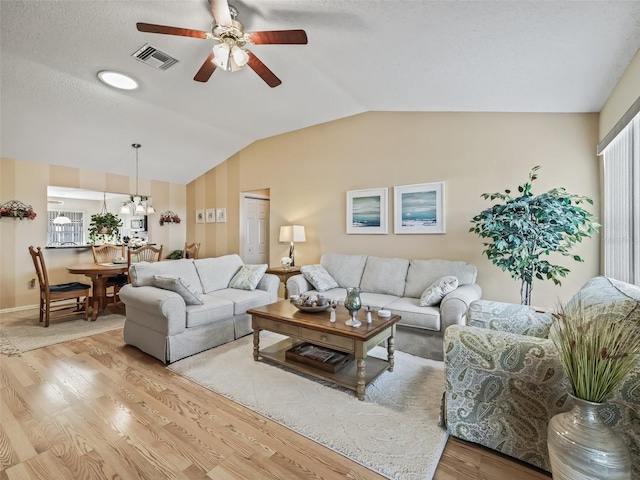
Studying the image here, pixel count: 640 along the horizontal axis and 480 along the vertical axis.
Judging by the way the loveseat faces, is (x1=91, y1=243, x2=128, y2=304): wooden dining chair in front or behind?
behind

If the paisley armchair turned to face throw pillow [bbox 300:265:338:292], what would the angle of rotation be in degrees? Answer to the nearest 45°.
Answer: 0° — it already faces it

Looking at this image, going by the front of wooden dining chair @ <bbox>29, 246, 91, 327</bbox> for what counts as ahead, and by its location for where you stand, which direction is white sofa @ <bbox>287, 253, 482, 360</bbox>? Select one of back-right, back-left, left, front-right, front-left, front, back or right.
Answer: front-right

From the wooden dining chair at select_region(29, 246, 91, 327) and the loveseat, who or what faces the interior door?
the wooden dining chair

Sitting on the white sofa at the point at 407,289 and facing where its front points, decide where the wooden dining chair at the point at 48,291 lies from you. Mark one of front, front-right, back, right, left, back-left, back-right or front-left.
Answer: front-right

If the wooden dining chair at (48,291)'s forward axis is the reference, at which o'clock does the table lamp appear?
The table lamp is roughly at 1 o'clock from the wooden dining chair.

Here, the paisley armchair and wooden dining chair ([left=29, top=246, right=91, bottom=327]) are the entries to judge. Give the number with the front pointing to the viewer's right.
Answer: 1

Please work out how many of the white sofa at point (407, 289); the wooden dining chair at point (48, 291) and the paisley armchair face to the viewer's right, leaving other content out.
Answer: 1

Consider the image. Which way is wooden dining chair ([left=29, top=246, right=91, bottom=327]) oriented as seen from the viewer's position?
to the viewer's right

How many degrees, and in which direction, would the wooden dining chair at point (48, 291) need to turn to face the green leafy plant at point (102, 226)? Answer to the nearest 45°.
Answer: approximately 45° to its left

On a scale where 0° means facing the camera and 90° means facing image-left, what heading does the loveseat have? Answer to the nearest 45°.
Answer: approximately 315°

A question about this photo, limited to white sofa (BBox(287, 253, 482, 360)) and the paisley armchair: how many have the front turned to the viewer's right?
0

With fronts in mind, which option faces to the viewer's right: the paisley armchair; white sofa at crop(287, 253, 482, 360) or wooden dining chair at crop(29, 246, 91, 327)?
the wooden dining chair
